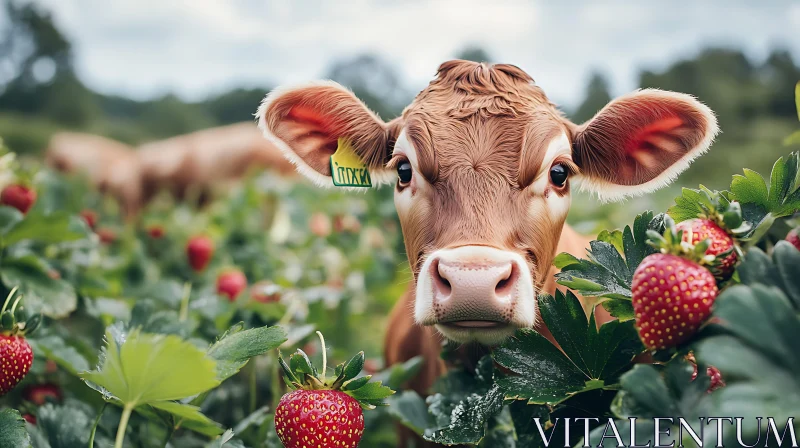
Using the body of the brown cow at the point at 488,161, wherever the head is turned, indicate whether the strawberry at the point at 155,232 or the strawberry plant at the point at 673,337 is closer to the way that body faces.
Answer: the strawberry plant

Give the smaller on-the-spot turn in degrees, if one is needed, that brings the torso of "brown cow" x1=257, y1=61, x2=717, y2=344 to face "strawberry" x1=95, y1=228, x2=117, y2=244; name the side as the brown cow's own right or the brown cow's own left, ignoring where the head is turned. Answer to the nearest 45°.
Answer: approximately 135° to the brown cow's own right

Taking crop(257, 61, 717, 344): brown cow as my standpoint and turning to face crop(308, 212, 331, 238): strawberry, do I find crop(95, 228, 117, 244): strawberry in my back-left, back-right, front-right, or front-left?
front-left

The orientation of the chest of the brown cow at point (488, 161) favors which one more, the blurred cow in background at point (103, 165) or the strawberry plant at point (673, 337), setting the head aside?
the strawberry plant

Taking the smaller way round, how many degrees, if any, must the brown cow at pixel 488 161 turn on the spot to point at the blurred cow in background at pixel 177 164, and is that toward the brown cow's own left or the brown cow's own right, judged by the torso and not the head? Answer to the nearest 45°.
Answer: approximately 135° to the brown cow's own right

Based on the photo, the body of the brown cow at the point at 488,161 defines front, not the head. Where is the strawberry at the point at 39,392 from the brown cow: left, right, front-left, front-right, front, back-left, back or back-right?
right

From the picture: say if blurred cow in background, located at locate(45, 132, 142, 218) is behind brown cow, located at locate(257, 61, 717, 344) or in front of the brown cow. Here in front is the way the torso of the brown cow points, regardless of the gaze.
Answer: behind

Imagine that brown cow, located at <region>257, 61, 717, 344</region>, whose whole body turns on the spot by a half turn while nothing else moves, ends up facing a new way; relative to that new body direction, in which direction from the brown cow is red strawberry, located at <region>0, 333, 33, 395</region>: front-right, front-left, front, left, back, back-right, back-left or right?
back-left

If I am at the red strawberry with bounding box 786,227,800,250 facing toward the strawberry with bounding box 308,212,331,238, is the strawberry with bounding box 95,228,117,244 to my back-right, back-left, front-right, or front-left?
front-left

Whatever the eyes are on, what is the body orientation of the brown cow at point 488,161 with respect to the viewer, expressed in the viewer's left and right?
facing the viewer

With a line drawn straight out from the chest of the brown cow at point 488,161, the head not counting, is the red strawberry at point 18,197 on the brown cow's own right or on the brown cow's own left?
on the brown cow's own right

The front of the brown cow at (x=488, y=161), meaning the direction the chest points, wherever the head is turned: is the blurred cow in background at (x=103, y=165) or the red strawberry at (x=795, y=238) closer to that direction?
the red strawberry

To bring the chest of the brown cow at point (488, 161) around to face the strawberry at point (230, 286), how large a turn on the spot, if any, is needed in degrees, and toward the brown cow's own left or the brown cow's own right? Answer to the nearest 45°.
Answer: approximately 135° to the brown cow's own right
